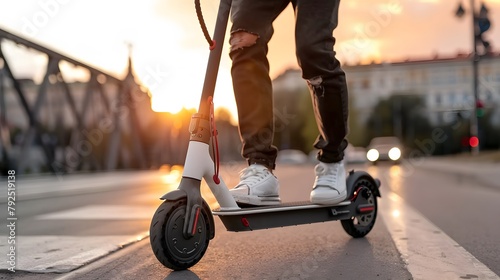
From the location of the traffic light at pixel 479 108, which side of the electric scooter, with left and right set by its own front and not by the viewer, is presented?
back

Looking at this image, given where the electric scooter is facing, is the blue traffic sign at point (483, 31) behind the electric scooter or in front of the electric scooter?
behind

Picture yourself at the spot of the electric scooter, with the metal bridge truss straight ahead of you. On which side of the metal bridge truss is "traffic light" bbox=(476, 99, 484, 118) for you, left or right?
right

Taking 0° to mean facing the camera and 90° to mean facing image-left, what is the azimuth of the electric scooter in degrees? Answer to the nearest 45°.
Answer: approximately 45°

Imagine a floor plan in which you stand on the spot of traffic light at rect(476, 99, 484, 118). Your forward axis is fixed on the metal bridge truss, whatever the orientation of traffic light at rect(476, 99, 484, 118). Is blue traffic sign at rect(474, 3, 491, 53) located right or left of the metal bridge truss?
left
